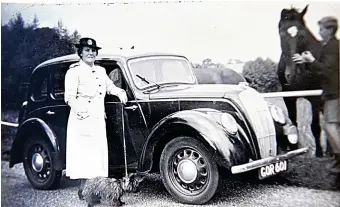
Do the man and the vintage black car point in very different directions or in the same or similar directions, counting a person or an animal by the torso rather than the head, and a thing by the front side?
very different directions

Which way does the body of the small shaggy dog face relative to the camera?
to the viewer's right

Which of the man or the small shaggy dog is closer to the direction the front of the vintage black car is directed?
the man

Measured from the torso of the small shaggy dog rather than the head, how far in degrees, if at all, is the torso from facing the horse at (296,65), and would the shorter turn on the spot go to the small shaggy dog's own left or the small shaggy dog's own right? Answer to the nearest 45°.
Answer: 0° — it already faces it

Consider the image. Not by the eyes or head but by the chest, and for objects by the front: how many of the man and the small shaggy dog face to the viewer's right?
1

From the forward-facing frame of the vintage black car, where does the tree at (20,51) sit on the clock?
The tree is roughly at 7 o'clock from the vintage black car.

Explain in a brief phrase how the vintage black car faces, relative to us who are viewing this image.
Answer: facing the viewer and to the right of the viewer

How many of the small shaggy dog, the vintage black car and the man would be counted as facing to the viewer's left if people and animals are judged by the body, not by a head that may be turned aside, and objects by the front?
1

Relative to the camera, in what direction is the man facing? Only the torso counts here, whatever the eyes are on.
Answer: to the viewer's left

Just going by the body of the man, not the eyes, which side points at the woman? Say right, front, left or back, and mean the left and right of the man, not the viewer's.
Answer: front

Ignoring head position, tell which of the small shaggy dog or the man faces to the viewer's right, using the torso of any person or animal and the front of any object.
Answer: the small shaggy dog
